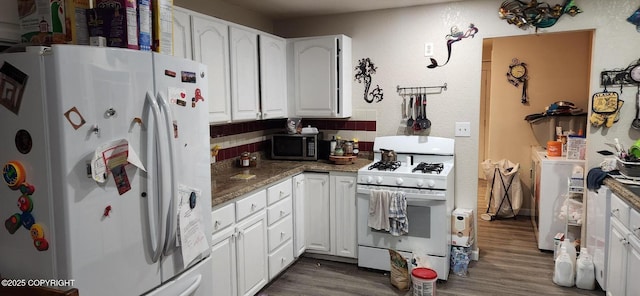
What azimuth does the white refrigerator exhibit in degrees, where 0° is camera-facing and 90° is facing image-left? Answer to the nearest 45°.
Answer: approximately 315°

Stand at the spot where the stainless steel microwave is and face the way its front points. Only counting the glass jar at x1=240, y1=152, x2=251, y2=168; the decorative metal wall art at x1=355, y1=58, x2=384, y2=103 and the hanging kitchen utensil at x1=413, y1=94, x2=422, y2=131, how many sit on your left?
2

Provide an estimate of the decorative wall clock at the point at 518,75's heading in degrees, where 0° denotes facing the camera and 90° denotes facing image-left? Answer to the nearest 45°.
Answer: approximately 0°

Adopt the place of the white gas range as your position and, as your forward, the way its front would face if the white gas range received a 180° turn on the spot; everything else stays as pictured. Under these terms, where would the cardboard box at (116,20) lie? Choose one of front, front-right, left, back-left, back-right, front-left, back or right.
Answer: back-left

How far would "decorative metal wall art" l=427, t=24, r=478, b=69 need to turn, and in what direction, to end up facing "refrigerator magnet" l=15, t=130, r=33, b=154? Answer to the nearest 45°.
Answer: approximately 45° to its right

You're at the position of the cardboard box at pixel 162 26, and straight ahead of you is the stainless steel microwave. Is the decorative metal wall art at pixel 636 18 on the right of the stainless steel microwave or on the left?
right

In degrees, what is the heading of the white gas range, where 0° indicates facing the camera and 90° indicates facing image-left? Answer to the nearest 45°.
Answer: approximately 0°
